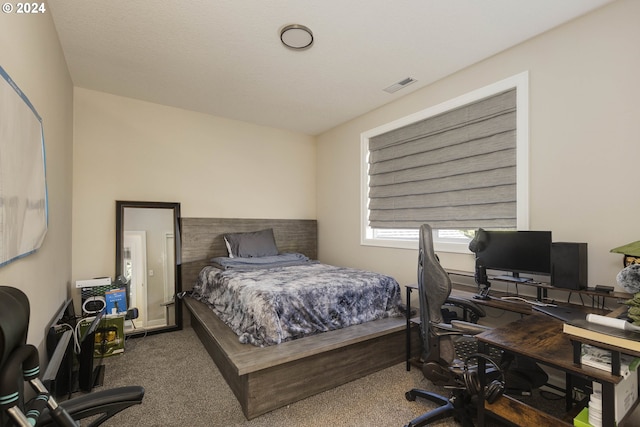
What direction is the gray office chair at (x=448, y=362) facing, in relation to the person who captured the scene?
facing to the right of the viewer

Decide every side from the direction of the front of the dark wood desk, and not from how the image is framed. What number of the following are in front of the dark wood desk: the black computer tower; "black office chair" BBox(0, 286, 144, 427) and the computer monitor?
1

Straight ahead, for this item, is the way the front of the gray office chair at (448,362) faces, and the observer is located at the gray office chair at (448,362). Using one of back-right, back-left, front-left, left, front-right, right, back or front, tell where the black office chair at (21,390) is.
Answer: back-right

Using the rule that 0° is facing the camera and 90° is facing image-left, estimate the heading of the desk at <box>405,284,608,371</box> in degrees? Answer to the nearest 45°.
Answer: approximately 45°

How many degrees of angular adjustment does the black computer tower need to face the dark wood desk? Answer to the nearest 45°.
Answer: approximately 45° to its left

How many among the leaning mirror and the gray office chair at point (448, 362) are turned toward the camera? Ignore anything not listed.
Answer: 1

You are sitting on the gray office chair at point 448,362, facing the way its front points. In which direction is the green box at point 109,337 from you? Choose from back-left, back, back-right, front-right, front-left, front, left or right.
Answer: back

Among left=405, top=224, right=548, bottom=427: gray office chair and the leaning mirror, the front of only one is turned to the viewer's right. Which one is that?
the gray office chair

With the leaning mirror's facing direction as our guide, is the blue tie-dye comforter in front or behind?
in front
